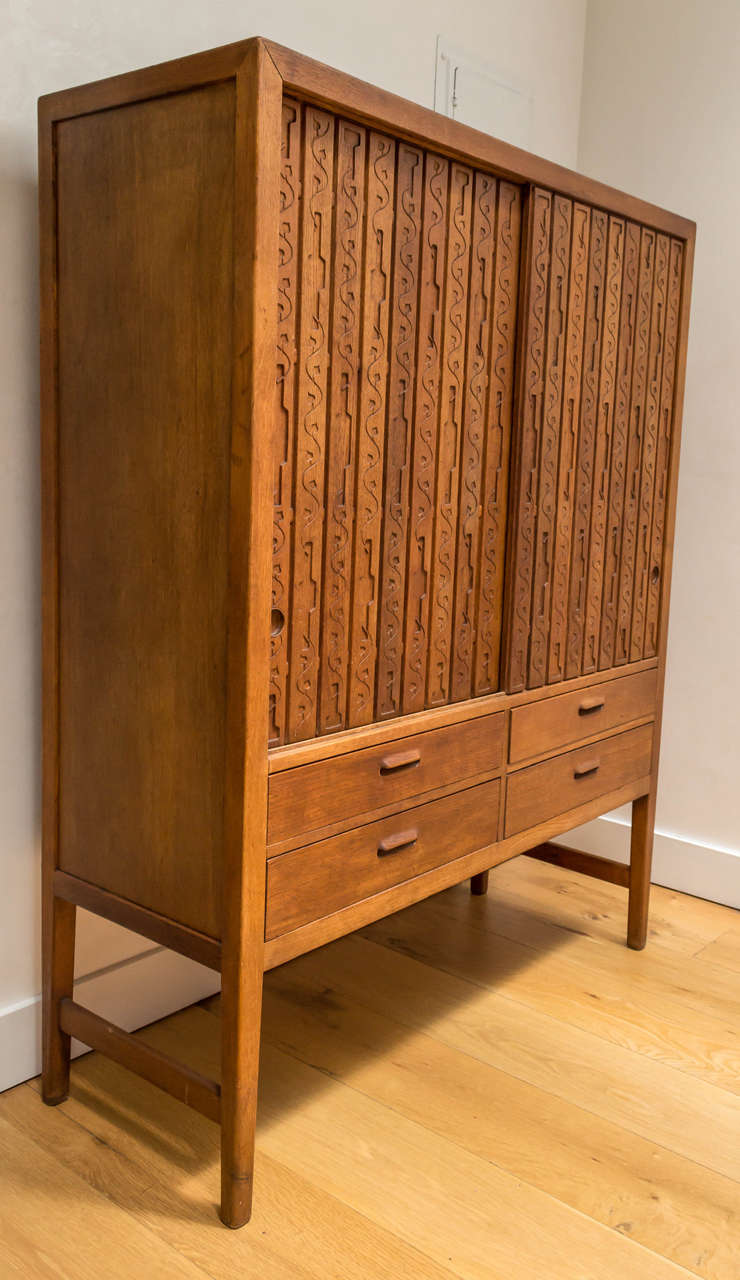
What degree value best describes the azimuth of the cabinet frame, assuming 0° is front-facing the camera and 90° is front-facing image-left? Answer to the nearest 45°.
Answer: approximately 315°
